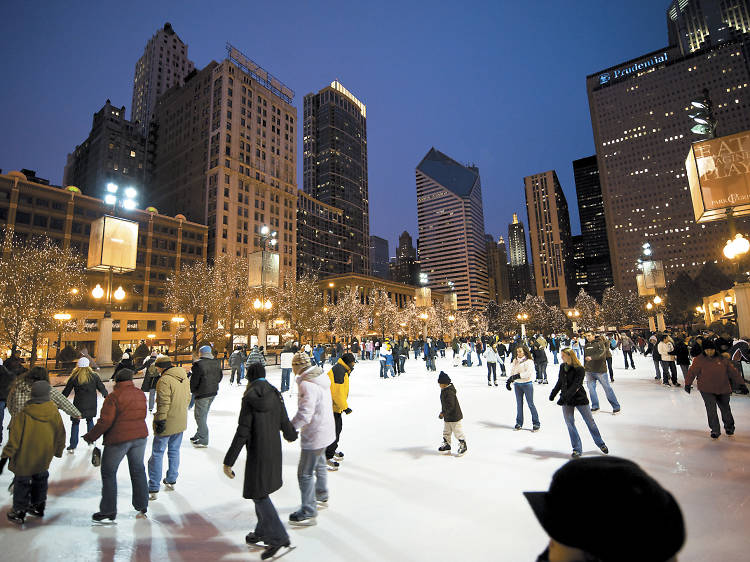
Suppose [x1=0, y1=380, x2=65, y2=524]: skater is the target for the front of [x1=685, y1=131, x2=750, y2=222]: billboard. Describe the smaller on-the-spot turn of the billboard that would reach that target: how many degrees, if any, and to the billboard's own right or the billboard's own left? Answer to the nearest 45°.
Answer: approximately 45° to the billboard's own right

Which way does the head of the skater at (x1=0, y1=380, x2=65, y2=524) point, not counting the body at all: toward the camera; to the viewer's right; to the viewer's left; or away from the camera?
away from the camera

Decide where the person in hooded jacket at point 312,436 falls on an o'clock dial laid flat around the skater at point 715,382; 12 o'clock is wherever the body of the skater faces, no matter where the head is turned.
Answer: The person in hooded jacket is roughly at 1 o'clock from the skater.

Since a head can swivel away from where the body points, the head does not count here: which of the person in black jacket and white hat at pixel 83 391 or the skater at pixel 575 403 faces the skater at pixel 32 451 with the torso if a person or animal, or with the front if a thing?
the skater at pixel 575 403

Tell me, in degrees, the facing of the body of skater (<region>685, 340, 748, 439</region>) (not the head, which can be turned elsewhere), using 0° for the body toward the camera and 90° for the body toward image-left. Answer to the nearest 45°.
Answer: approximately 0°

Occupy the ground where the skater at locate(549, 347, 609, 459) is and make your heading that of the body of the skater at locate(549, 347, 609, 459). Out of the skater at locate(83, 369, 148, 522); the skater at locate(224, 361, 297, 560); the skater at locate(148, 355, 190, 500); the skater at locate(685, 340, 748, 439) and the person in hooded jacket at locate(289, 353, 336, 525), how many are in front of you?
4

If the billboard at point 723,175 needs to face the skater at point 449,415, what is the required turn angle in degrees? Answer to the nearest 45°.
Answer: approximately 45° to its right

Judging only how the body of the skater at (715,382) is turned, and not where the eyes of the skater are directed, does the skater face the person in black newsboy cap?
yes

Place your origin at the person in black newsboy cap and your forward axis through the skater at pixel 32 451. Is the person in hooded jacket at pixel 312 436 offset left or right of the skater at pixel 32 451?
right
